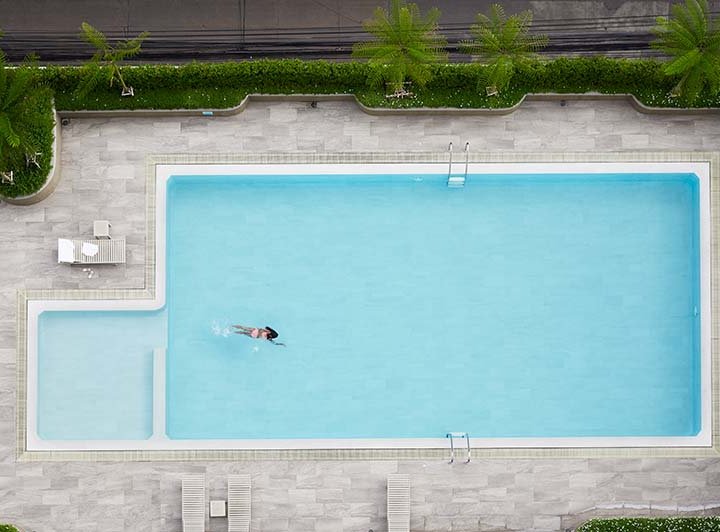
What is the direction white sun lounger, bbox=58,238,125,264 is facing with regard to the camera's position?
facing to the right of the viewer

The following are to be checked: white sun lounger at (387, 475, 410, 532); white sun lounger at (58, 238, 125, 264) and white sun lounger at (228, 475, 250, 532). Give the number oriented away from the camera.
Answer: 2

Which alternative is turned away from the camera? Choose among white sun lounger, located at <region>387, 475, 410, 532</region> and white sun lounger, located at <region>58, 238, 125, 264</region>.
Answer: white sun lounger, located at <region>387, 475, 410, 532</region>

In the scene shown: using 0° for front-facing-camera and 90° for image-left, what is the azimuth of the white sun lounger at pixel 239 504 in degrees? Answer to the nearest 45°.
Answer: approximately 180°

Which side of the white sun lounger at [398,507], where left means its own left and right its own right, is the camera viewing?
back

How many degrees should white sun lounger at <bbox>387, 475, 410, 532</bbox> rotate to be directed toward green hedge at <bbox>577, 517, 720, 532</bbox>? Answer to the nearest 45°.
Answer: approximately 90° to its right

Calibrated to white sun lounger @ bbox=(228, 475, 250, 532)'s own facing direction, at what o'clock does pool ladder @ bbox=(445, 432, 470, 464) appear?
The pool ladder is roughly at 3 o'clock from the white sun lounger.

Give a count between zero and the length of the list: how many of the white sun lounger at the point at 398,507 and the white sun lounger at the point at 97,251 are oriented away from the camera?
1
